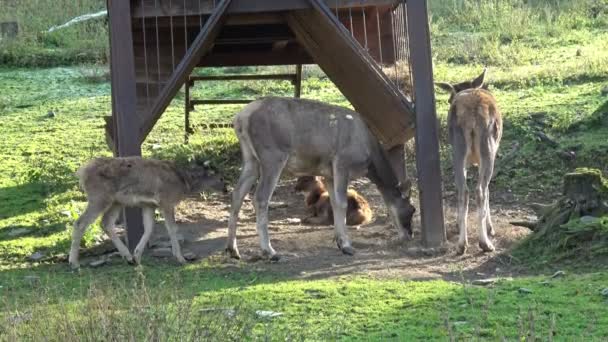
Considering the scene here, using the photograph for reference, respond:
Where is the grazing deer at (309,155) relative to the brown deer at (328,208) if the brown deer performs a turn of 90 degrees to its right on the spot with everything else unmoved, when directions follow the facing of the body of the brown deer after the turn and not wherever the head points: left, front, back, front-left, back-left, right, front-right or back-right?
back

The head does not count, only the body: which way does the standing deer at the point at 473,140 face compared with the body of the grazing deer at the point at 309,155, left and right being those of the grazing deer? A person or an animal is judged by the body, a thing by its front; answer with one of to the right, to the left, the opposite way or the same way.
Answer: to the left

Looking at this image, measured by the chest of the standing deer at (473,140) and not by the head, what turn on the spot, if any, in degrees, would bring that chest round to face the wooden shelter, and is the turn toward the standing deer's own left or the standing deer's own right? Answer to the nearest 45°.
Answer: approximately 90° to the standing deer's own left

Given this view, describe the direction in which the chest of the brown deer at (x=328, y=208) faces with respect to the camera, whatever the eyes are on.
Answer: to the viewer's left

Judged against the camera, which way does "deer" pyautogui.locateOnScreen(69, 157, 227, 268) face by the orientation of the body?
to the viewer's right

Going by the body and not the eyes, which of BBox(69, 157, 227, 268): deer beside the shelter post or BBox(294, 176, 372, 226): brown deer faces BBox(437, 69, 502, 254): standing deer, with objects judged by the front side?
the deer beside the shelter post

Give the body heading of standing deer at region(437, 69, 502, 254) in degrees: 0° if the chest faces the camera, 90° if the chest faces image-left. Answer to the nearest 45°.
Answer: approximately 180°

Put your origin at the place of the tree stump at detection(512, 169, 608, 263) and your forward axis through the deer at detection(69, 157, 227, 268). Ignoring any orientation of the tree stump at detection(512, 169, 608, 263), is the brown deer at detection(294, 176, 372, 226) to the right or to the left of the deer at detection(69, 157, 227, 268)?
right

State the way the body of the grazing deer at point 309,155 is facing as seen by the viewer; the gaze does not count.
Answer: to the viewer's right

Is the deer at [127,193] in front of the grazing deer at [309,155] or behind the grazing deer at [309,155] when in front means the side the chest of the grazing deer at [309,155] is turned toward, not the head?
behind

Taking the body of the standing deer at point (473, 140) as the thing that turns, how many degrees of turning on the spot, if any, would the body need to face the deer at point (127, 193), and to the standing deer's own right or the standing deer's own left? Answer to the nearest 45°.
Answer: approximately 90° to the standing deer's own left

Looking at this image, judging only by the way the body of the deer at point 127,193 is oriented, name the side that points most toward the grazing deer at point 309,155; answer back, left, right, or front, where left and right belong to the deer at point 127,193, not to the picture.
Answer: front

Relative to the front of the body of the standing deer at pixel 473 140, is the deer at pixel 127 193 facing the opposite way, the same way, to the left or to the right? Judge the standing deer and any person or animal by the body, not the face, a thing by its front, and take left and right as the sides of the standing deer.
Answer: to the right

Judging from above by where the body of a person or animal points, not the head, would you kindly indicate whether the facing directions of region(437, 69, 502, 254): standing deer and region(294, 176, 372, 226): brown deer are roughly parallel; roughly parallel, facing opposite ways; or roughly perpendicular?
roughly perpendicular
